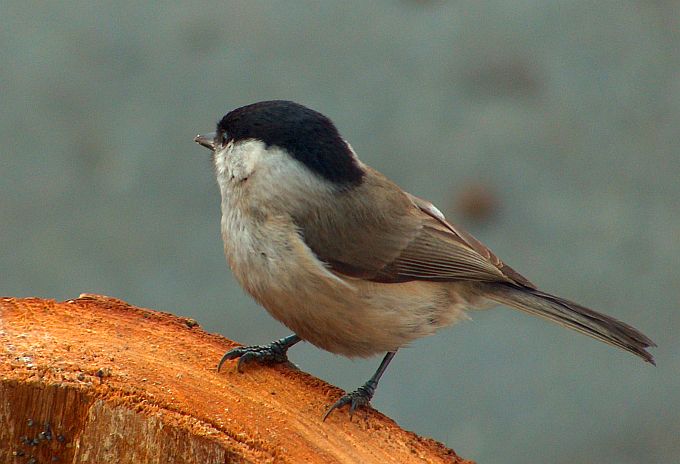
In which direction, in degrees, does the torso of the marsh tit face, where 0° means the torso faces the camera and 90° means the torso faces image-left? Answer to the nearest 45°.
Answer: approximately 90°
